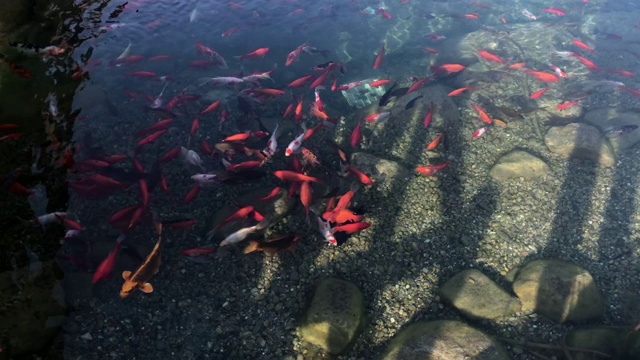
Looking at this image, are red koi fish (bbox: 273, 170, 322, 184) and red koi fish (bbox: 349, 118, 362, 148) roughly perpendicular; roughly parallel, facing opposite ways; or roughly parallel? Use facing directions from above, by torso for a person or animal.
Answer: roughly perpendicular

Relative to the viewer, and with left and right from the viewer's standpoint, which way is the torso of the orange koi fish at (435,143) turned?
facing the viewer and to the left of the viewer

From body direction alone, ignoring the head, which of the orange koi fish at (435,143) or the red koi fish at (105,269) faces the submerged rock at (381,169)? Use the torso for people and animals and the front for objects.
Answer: the orange koi fish

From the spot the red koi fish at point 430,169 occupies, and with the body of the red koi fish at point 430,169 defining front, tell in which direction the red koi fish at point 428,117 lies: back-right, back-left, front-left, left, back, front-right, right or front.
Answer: right

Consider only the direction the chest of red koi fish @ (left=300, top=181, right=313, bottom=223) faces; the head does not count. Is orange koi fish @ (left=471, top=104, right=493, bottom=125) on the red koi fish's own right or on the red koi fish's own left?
on the red koi fish's own right

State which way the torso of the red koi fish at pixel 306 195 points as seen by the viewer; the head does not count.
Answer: away from the camera

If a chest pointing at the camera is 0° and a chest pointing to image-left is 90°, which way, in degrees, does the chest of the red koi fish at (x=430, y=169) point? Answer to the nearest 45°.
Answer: approximately 90°

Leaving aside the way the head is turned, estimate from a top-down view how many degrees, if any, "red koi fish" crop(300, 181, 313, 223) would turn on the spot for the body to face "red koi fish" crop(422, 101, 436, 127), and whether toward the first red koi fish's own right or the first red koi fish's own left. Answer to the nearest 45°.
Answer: approximately 45° to the first red koi fish's own right
